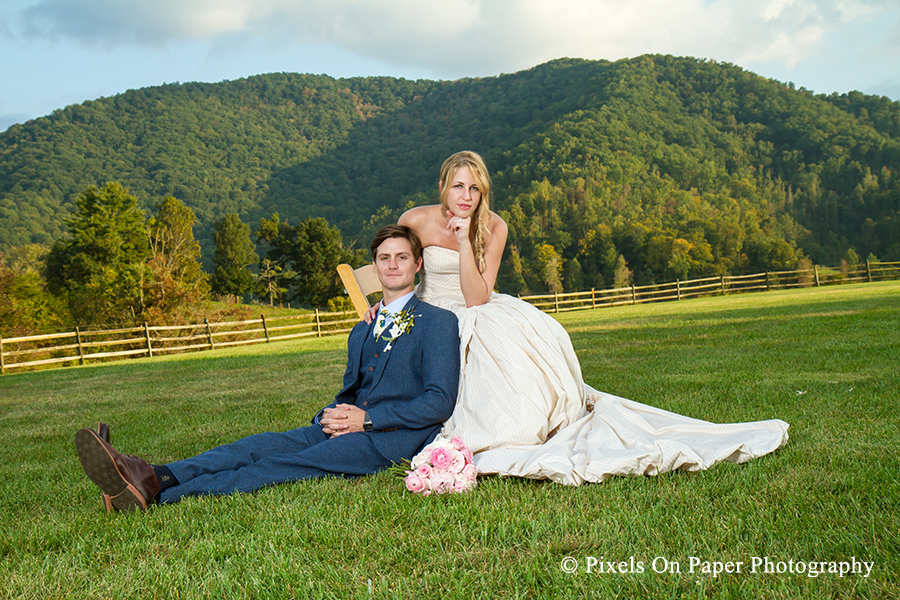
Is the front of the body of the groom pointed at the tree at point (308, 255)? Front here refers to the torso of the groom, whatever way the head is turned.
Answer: no

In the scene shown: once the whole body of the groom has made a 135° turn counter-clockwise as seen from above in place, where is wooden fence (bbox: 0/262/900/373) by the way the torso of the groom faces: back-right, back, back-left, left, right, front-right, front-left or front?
left

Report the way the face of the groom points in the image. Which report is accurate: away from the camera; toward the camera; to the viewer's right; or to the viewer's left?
toward the camera

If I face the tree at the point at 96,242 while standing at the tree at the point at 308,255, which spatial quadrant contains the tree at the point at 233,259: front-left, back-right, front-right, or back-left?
front-right

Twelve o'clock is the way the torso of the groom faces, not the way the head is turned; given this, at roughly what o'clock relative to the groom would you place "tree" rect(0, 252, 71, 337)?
The tree is roughly at 4 o'clock from the groom.

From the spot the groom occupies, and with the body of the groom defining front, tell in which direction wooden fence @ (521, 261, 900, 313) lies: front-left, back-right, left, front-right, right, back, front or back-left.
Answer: back

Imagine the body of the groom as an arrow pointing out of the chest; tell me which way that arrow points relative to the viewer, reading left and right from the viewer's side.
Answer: facing the viewer and to the left of the viewer

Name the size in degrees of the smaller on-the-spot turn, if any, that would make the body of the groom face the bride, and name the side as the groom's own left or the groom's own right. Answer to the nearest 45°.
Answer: approximately 135° to the groom's own left

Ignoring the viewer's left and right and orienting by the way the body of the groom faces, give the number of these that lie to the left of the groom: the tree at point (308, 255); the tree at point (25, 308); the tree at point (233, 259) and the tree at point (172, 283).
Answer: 0

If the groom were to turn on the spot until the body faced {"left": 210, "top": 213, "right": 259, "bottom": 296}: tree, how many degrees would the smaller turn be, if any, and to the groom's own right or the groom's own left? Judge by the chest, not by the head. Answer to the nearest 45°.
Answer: approximately 135° to the groom's own right

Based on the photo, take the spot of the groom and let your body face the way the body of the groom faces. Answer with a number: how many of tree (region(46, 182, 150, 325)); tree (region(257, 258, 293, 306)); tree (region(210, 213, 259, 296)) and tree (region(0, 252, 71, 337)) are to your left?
0

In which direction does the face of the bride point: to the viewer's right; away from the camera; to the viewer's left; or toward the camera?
toward the camera

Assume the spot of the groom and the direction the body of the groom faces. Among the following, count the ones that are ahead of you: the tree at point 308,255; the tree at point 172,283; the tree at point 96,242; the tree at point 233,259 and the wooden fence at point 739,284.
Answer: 0
